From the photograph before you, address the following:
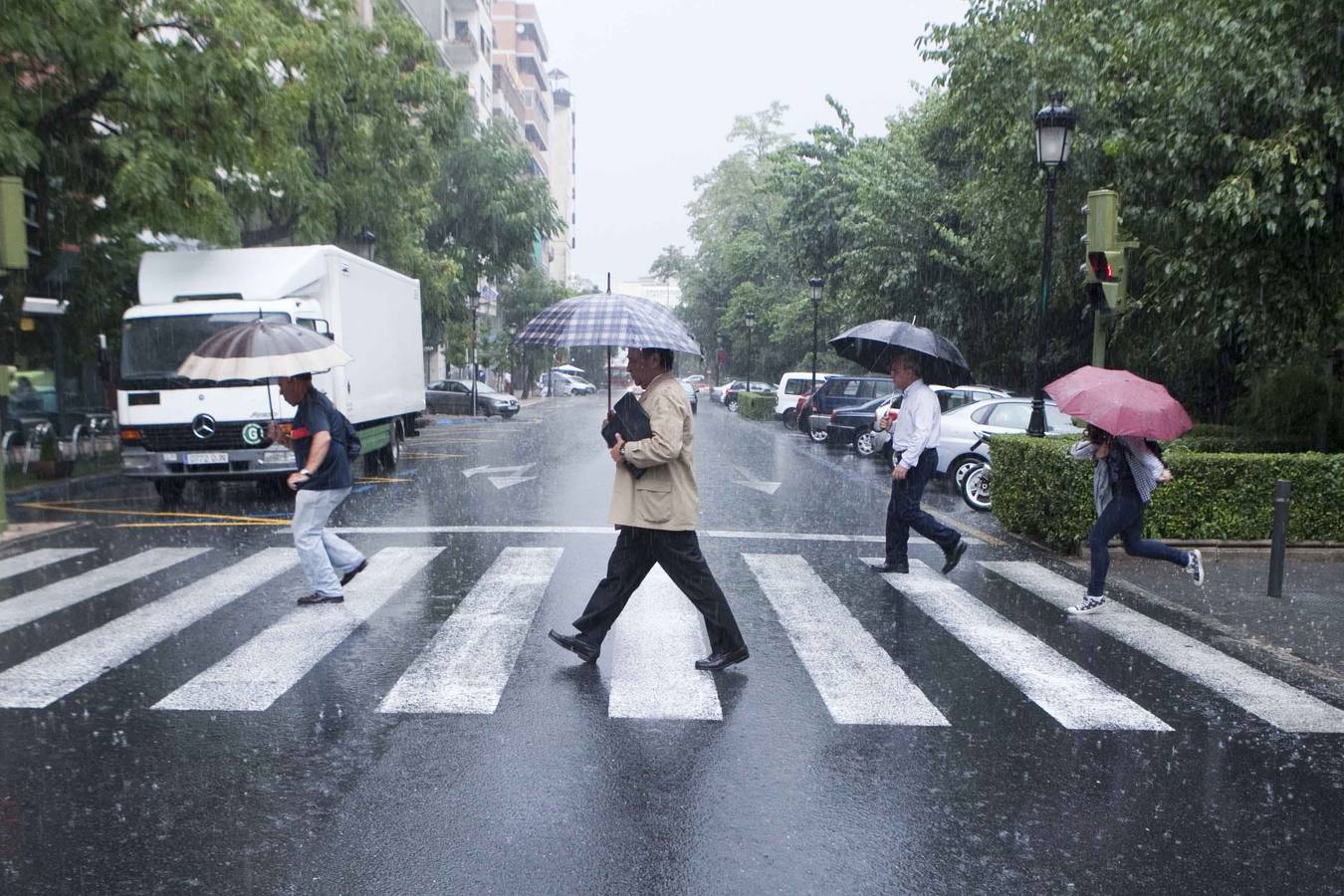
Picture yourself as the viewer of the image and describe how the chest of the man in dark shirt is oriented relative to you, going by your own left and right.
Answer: facing to the left of the viewer

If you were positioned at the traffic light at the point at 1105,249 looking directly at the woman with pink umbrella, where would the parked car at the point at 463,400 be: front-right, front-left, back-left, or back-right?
back-right

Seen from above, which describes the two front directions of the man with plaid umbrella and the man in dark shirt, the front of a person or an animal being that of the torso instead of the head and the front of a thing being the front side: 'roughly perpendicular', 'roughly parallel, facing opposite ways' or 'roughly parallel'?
roughly parallel

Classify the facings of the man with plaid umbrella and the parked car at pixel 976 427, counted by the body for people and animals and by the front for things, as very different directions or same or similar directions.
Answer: very different directions

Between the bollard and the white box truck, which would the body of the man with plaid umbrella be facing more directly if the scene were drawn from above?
the white box truck

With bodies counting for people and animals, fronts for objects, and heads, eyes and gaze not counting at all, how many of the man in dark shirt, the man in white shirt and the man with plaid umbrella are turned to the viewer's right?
0

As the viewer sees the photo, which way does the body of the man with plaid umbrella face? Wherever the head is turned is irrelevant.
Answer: to the viewer's left

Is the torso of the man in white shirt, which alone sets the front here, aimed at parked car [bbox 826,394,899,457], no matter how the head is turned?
no

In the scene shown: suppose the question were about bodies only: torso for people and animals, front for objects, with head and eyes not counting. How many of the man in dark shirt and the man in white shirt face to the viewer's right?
0
